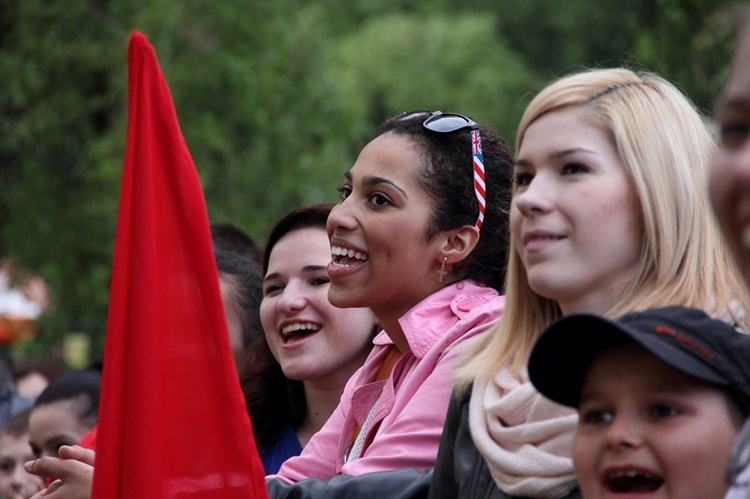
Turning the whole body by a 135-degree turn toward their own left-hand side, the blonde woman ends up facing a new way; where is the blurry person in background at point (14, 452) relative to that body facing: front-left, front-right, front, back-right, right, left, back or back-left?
back-left

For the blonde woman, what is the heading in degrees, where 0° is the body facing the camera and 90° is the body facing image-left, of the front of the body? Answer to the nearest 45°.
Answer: approximately 45°

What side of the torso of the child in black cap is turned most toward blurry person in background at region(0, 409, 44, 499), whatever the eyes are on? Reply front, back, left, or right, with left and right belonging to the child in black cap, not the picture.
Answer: right
